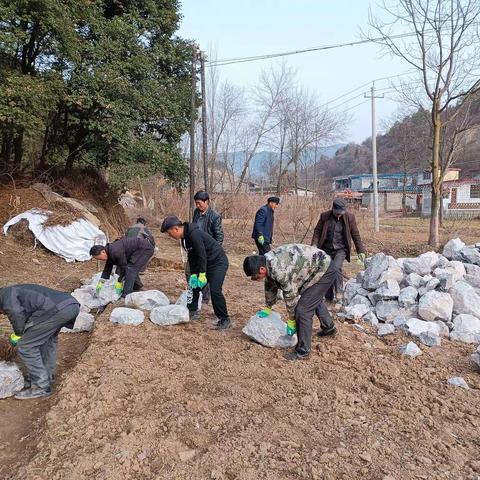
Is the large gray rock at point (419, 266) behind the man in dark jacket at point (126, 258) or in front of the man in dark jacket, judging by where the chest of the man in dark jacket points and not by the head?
behind

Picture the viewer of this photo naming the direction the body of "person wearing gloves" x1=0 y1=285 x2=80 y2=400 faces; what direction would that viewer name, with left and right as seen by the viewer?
facing to the left of the viewer

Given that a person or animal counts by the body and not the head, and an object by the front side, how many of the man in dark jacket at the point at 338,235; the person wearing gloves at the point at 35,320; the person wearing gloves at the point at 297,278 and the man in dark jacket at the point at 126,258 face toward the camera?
1

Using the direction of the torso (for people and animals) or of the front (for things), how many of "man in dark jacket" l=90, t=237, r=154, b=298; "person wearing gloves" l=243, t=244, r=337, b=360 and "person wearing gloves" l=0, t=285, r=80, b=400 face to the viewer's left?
3

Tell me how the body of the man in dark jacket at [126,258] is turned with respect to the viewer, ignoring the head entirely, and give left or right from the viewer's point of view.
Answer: facing to the left of the viewer

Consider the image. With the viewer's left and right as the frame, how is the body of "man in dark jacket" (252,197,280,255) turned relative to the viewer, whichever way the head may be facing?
facing the viewer and to the right of the viewer

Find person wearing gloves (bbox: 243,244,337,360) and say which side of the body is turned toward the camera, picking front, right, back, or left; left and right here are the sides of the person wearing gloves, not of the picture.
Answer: left

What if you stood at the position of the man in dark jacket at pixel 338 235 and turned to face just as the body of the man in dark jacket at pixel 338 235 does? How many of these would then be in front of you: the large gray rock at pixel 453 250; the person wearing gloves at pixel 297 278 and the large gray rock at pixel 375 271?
1

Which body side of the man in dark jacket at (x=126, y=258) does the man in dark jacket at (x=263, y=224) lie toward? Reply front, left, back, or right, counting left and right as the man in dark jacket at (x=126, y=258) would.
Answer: back

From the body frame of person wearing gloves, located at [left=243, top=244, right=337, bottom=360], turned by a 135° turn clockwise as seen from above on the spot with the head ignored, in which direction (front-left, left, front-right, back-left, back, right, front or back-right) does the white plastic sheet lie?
left

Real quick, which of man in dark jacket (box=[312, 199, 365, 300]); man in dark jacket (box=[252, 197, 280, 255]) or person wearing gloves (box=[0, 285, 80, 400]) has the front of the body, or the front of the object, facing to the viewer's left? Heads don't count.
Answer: the person wearing gloves

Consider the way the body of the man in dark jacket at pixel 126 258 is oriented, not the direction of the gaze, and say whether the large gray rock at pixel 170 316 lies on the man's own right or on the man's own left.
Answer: on the man's own left

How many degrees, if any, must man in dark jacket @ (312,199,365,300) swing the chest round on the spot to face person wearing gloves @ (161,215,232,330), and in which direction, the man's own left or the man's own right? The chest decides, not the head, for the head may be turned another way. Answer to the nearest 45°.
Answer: approximately 45° to the man's own right

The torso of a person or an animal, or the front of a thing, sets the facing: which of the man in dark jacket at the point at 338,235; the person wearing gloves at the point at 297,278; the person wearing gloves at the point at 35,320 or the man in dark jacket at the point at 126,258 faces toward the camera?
the man in dark jacket at the point at 338,235

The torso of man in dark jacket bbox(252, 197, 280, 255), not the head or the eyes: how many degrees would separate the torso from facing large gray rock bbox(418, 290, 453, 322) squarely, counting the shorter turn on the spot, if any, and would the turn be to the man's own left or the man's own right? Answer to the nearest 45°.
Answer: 0° — they already face it

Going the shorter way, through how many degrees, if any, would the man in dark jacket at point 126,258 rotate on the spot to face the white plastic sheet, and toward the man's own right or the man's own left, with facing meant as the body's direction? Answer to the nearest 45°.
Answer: approximately 90° to the man's own right
